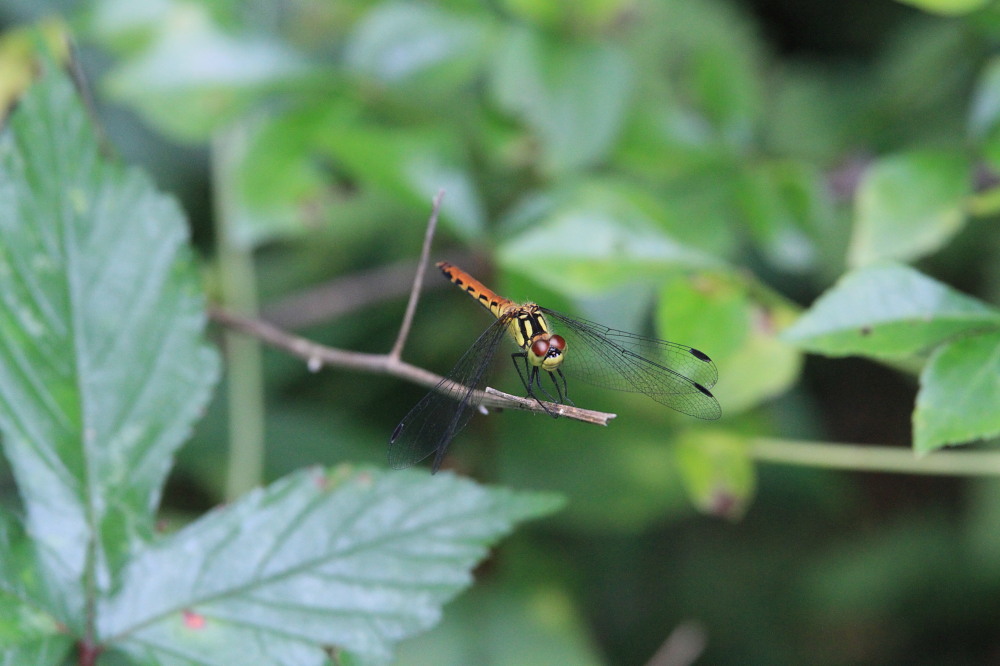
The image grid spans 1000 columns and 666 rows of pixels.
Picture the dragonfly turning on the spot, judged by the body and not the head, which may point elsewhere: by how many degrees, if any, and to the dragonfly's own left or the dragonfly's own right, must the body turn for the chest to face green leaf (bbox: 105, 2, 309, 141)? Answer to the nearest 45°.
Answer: approximately 180°

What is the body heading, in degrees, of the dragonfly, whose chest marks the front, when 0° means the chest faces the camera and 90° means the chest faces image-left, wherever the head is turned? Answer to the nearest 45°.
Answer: approximately 315°

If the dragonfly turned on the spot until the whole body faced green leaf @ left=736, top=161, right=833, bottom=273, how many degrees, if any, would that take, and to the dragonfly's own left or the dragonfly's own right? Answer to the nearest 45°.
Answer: approximately 90° to the dragonfly's own left
